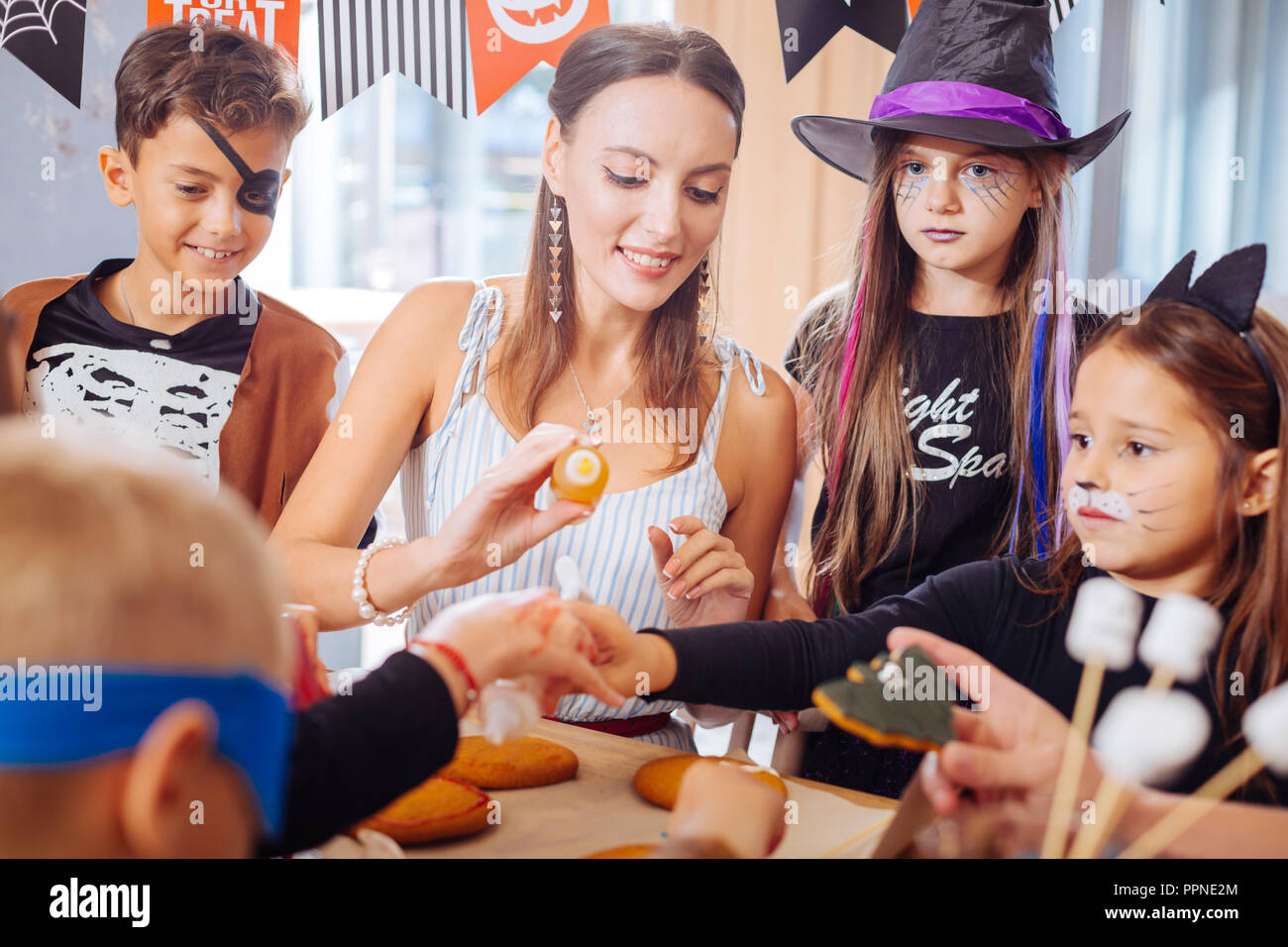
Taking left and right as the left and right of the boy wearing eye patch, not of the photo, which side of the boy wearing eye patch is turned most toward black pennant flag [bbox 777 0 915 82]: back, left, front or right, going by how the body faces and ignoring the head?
left

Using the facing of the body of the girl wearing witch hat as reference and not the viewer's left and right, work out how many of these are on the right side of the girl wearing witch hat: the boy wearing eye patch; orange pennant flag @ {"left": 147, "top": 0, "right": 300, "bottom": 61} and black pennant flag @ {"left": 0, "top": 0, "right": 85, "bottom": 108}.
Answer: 3

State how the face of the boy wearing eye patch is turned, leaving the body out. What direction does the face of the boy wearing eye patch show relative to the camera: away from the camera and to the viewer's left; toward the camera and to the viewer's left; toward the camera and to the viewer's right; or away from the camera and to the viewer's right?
toward the camera and to the viewer's right

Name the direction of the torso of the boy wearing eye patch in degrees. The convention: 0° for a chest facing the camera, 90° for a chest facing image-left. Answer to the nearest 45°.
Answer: approximately 0°

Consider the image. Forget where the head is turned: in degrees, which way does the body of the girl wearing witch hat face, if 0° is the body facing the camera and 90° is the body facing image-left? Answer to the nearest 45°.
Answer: approximately 0°
